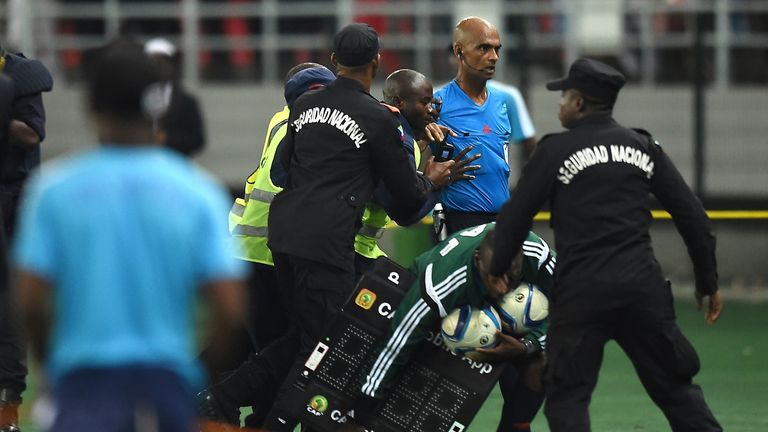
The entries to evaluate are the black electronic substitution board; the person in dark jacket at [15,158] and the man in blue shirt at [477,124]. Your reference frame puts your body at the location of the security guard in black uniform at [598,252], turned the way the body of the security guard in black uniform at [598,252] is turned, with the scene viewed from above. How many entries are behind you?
0

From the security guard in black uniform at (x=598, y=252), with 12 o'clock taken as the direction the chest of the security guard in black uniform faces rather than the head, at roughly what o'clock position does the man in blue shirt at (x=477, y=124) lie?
The man in blue shirt is roughly at 11 o'clock from the security guard in black uniform.

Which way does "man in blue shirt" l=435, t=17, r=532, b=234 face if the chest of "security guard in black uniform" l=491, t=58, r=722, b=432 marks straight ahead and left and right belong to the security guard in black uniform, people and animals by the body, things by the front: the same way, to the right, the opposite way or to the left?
the opposite way

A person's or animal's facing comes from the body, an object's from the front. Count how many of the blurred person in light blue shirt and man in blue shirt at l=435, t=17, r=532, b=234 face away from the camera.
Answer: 1

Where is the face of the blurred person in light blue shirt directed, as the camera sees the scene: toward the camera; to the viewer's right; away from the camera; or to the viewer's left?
away from the camera

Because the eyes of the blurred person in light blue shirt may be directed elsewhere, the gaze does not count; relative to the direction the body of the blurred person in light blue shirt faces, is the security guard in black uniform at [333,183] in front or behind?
in front

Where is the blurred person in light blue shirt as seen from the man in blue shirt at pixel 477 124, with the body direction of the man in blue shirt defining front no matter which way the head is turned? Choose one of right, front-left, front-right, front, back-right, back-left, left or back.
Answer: front-right

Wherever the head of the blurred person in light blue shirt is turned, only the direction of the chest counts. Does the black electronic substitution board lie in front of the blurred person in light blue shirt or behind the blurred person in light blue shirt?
in front

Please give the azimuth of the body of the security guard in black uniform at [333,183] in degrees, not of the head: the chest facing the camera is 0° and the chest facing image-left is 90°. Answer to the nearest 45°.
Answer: approximately 225°

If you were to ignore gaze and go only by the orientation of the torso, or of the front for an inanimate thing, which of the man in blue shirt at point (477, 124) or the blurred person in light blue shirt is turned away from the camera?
the blurred person in light blue shirt

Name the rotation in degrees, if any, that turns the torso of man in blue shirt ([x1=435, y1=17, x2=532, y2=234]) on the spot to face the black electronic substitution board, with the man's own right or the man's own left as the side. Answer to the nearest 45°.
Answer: approximately 45° to the man's own right

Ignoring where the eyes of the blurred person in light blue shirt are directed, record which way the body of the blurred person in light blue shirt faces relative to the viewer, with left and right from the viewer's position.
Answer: facing away from the viewer

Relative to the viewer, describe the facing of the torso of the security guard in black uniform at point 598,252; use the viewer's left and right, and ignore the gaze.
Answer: facing away from the viewer and to the left of the viewer

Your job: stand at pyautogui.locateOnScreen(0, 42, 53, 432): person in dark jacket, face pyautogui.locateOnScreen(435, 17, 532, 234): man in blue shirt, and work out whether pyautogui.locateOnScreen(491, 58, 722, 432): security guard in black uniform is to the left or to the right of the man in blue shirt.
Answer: right

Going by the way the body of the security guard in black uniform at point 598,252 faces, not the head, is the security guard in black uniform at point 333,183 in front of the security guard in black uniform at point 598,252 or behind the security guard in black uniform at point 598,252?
in front
